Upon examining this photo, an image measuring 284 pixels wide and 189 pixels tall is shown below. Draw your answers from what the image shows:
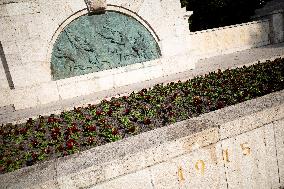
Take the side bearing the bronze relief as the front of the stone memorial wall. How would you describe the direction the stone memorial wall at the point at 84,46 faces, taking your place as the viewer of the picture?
facing the viewer

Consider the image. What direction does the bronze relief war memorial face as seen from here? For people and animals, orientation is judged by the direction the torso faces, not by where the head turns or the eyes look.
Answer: toward the camera

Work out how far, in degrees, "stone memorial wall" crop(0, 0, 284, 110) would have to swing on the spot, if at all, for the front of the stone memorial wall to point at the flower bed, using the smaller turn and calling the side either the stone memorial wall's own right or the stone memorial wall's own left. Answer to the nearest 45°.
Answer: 0° — it already faces it
